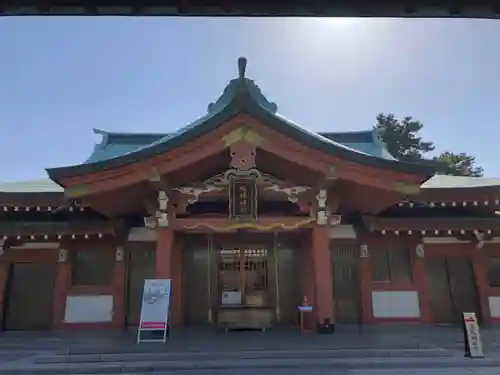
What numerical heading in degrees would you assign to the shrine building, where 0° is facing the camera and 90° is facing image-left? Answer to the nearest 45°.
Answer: approximately 0°

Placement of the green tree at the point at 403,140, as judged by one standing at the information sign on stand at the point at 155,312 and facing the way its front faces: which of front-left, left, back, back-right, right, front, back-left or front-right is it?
back-left

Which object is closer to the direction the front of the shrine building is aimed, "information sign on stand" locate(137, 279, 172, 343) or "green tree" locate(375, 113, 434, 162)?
the information sign on stand

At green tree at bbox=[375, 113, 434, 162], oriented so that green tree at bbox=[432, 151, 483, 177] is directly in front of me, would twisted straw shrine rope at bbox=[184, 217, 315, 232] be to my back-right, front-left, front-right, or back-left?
back-right

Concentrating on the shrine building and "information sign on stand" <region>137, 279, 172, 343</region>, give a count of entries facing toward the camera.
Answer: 2

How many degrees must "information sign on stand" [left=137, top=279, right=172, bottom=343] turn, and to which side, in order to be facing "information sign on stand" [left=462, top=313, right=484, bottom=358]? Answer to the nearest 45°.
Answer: approximately 45° to its left

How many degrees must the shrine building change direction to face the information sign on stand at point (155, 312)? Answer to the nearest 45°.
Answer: approximately 45° to its right

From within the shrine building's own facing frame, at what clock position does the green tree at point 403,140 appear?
The green tree is roughly at 7 o'clock from the shrine building.

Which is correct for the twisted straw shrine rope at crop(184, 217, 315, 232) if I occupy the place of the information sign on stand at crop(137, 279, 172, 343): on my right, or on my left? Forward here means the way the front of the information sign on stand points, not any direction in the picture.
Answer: on my left

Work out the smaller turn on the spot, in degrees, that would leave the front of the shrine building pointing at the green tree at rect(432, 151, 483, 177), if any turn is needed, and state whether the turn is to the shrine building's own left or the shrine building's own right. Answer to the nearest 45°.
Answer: approximately 135° to the shrine building's own left

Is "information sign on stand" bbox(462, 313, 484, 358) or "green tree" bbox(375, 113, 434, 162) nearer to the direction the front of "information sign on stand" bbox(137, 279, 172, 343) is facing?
the information sign on stand

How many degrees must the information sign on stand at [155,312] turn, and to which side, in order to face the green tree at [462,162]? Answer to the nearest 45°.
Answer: approximately 135° to its left

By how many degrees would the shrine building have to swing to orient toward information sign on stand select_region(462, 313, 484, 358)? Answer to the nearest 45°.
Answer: approximately 45° to its left
